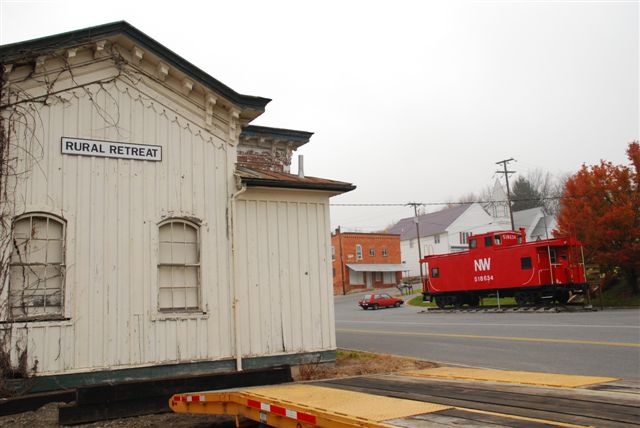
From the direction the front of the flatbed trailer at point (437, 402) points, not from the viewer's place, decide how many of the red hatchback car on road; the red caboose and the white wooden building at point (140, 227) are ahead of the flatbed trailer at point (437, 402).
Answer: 0

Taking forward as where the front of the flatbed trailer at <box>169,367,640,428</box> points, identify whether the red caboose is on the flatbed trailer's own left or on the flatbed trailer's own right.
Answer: on the flatbed trailer's own left

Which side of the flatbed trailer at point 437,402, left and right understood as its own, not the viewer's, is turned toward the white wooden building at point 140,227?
back

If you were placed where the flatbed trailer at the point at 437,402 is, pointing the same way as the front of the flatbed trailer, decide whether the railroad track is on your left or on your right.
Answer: on your left

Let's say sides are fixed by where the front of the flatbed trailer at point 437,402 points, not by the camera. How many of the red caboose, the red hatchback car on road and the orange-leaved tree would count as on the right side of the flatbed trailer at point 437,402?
0

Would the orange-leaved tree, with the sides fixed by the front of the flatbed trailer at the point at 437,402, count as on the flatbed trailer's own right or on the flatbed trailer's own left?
on the flatbed trailer's own left

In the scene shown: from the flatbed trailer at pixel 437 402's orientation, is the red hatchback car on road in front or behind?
behind

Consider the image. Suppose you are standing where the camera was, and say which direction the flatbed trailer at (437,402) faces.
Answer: facing the viewer and to the right of the viewer

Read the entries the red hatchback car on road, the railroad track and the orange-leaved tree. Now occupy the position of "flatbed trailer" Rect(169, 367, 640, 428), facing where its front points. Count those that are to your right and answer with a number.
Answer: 0
